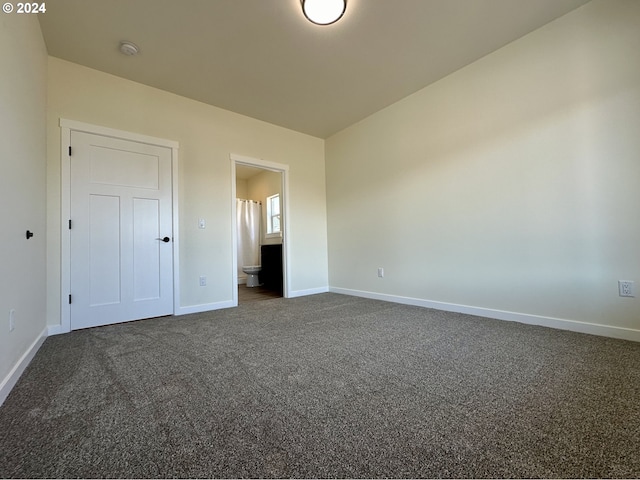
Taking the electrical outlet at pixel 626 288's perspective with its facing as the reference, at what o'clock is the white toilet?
The white toilet is roughly at 3 o'clock from the electrical outlet.

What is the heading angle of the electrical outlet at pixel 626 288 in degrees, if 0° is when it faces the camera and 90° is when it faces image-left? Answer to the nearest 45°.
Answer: approximately 0°

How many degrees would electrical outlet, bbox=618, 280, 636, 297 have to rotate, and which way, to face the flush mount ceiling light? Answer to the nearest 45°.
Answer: approximately 45° to its right

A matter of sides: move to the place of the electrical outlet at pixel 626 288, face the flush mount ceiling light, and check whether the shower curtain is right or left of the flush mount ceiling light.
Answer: right

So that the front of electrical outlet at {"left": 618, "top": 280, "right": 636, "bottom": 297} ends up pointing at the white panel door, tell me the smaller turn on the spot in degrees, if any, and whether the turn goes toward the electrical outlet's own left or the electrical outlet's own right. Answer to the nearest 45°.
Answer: approximately 45° to the electrical outlet's own right

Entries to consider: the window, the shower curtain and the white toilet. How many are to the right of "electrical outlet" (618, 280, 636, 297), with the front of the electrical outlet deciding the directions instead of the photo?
3

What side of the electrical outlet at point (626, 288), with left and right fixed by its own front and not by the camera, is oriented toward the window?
right

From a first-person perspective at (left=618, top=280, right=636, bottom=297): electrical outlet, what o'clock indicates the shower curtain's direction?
The shower curtain is roughly at 3 o'clock from the electrical outlet.
